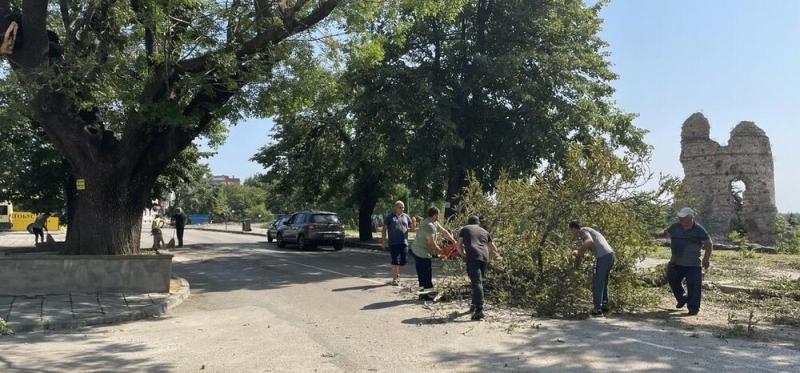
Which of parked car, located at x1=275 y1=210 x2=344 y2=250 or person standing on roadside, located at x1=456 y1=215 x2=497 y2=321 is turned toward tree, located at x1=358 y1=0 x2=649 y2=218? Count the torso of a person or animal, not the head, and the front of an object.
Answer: the person standing on roadside

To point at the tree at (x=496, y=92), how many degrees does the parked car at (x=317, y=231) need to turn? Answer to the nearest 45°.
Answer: approximately 180°

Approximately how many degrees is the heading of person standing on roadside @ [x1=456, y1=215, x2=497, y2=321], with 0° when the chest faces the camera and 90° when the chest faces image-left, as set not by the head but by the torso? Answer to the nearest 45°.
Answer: approximately 180°

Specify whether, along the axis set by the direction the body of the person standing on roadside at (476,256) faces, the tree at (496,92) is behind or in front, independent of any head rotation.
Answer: in front

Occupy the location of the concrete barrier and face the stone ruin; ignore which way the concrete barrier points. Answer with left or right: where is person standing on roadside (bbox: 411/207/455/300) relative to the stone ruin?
right
